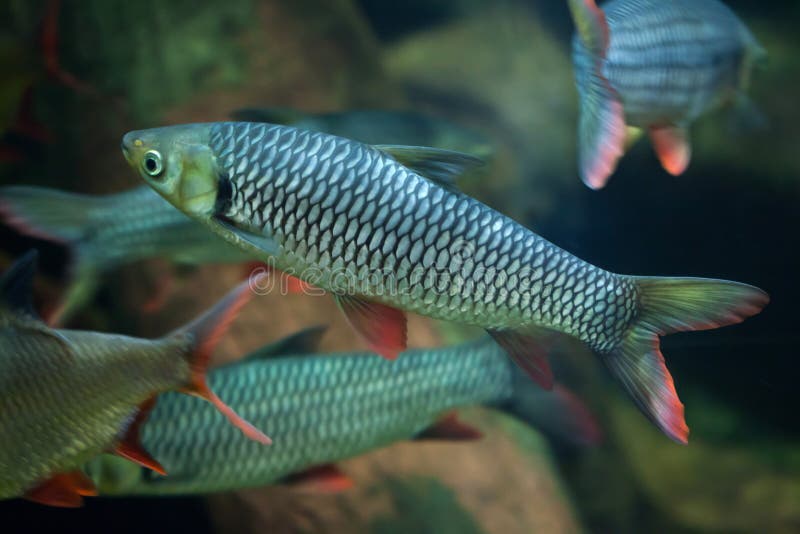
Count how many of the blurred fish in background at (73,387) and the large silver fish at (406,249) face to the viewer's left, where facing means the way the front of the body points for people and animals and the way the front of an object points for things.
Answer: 2

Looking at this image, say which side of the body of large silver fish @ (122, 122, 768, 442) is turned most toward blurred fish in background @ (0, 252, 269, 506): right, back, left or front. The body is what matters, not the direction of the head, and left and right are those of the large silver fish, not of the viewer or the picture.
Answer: front

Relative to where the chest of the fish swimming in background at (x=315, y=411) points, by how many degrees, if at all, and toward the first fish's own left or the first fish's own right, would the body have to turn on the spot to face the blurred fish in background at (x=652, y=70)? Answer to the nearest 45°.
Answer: approximately 180°

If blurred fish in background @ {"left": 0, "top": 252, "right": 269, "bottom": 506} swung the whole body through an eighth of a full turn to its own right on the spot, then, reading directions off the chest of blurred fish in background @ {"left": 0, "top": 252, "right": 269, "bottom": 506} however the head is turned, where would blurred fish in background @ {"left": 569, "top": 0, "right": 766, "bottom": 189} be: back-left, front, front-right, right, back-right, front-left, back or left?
back-right

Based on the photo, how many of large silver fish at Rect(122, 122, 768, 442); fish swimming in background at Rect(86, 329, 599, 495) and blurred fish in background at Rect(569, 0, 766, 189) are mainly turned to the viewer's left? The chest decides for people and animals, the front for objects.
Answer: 2

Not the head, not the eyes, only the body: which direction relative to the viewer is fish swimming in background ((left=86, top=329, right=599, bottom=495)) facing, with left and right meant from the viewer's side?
facing to the left of the viewer

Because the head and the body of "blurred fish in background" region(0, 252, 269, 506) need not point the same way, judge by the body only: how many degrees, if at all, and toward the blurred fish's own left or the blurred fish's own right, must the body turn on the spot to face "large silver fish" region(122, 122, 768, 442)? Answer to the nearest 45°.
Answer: approximately 135° to the blurred fish's own left

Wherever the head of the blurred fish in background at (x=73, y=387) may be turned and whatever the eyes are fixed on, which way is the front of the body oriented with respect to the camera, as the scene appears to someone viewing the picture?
to the viewer's left

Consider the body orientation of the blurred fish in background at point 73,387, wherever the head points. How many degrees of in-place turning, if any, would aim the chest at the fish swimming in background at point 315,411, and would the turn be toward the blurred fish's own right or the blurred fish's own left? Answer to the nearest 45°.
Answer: approximately 135° to the blurred fish's own right

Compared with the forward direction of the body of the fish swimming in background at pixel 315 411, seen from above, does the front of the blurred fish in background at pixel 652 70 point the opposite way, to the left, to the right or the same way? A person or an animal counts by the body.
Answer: the opposite way

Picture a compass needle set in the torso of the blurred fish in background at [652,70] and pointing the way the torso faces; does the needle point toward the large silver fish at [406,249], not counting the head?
no

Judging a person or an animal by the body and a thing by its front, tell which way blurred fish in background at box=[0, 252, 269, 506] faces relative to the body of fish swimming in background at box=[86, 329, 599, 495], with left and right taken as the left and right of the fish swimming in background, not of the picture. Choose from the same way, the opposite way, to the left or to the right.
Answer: the same way

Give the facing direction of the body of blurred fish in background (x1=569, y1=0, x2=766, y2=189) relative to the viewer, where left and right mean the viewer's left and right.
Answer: facing away from the viewer and to the right of the viewer

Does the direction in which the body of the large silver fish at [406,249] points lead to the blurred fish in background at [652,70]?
no

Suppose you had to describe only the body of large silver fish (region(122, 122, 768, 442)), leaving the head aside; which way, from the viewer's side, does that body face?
to the viewer's left
